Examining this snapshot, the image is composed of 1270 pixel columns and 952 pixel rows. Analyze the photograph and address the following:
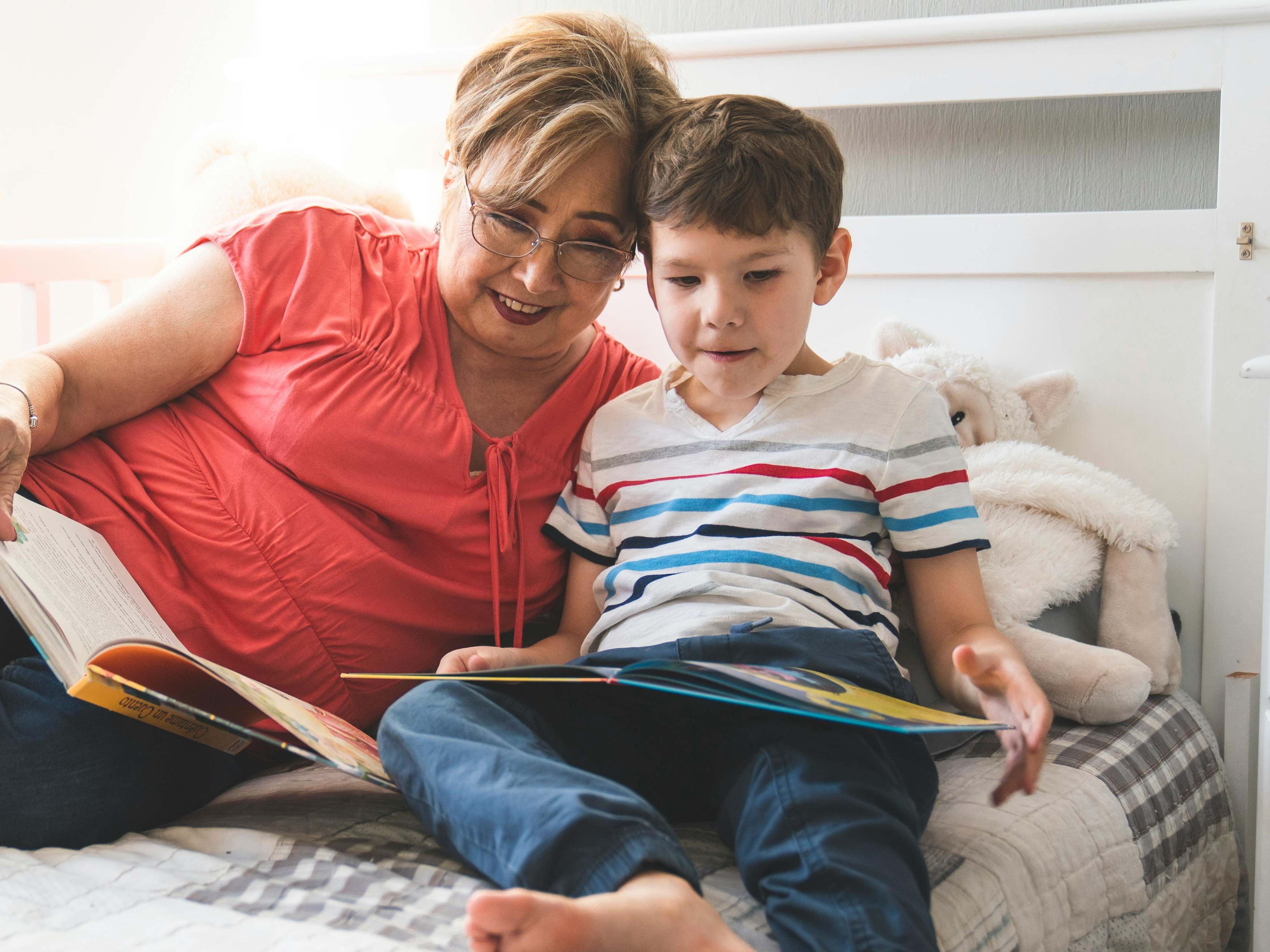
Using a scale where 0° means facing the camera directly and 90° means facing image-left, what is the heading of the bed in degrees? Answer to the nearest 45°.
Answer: approximately 0°

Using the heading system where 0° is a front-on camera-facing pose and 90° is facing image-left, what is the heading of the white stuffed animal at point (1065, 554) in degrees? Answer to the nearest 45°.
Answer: approximately 0°

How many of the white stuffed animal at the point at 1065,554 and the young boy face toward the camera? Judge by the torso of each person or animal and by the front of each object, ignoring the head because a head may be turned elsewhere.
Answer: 2

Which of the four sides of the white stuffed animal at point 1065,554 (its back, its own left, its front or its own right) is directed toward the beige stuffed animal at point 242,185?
right

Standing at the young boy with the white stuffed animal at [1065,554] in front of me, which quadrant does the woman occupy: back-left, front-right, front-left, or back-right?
back-left

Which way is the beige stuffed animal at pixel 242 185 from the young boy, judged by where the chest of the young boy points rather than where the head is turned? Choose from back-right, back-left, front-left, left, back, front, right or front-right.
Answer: back-right
